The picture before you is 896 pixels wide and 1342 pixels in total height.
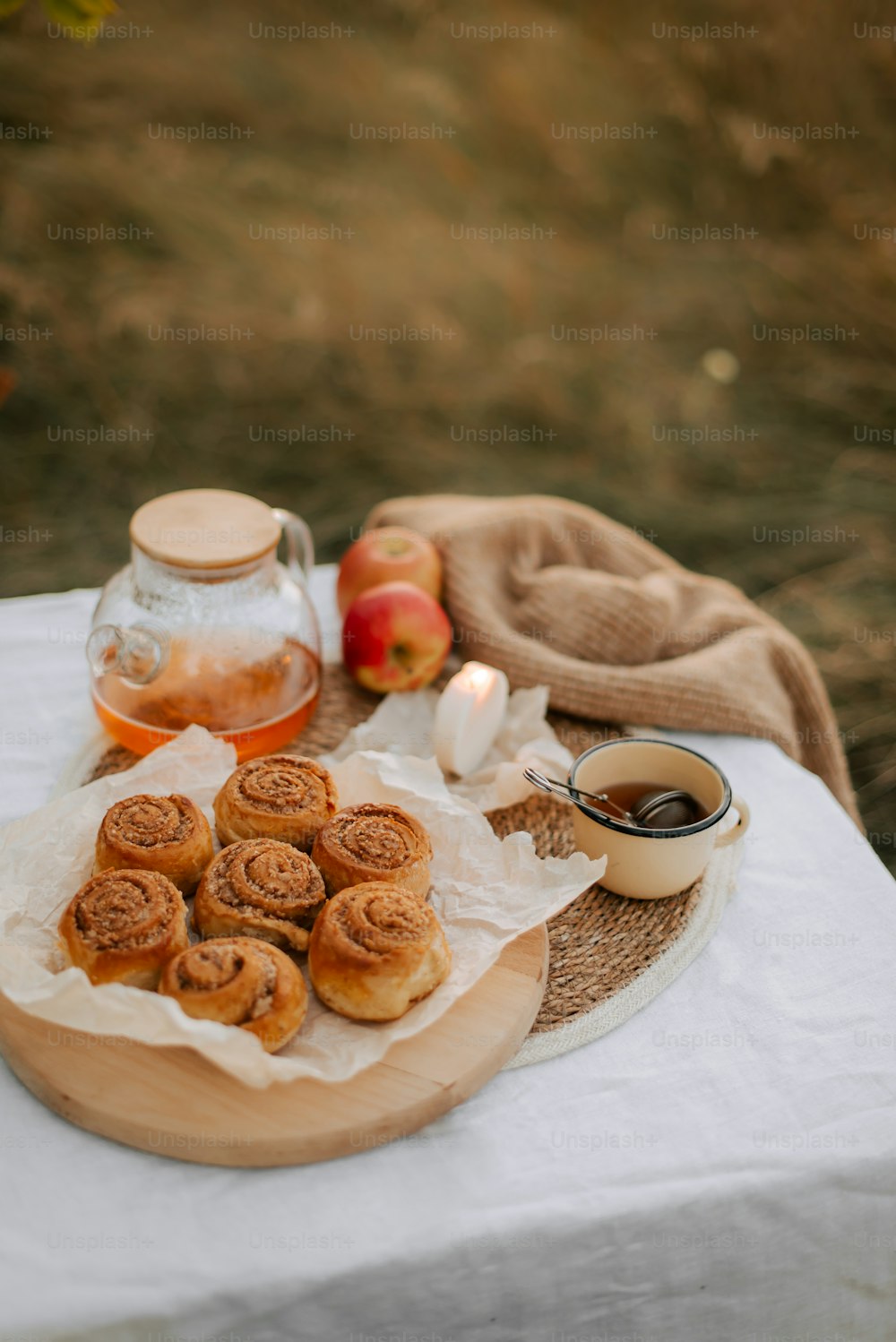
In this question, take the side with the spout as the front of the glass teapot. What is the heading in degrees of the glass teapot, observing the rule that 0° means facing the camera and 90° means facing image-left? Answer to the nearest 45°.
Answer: approximately 45°
